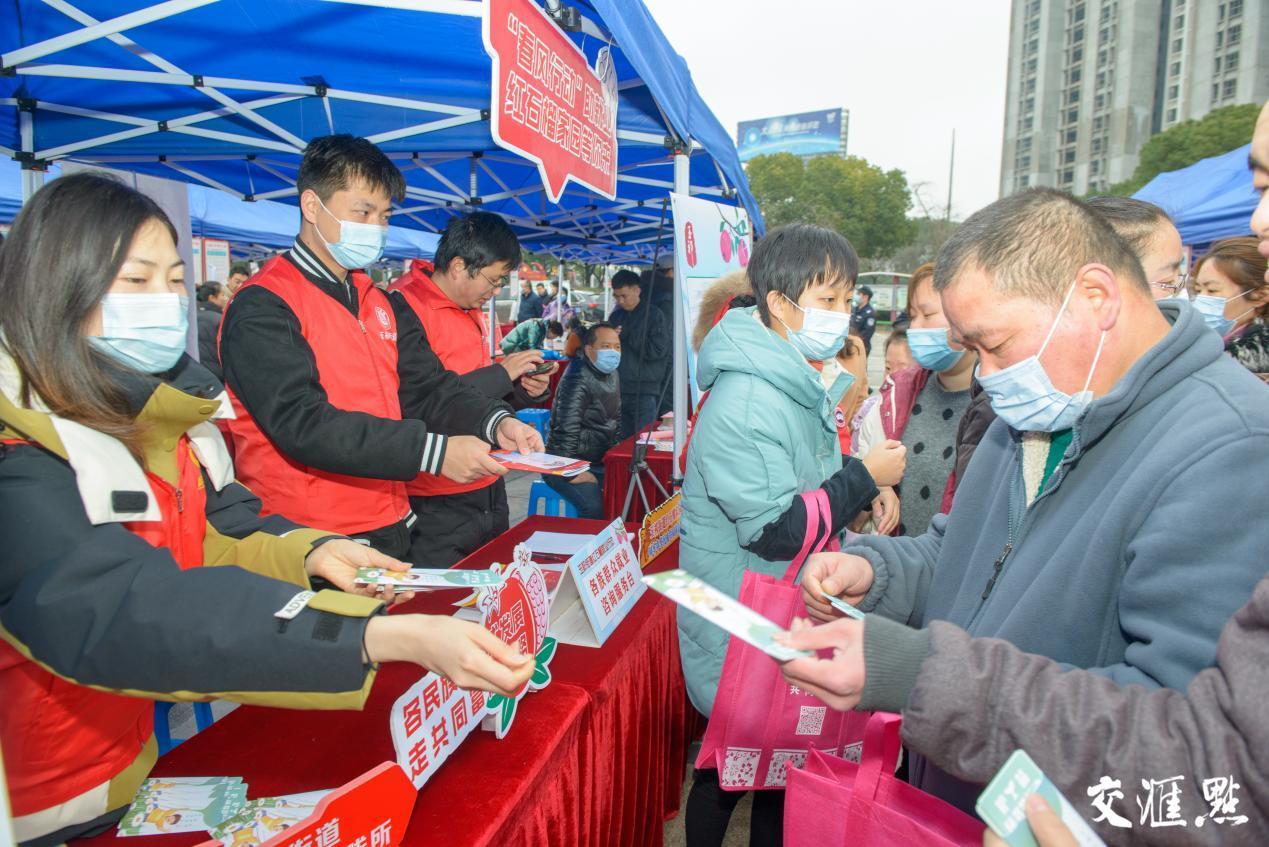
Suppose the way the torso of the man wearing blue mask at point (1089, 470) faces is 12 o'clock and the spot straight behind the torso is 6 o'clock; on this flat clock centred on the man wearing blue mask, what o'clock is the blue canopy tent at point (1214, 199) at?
The blue canopy tent is roughly at 5 o'clock from the man wearing blue mask.

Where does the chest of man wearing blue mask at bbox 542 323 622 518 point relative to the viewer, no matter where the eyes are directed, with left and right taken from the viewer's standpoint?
facing the viewer and to the right of the viewer

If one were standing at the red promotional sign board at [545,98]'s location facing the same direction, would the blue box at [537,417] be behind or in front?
behind
